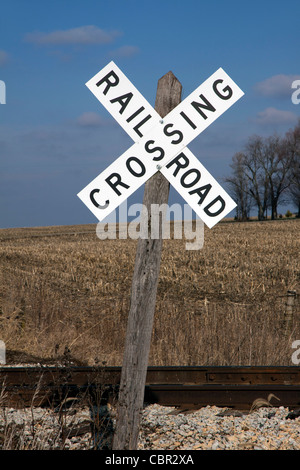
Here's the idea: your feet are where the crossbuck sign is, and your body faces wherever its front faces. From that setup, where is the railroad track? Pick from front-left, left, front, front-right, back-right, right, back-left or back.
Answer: back

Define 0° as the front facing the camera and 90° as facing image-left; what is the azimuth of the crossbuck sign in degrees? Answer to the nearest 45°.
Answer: approximately 0°
